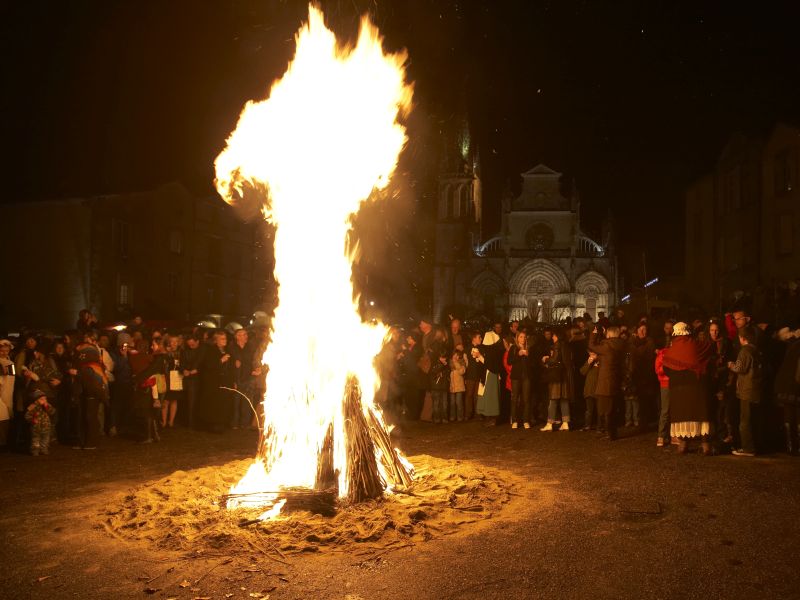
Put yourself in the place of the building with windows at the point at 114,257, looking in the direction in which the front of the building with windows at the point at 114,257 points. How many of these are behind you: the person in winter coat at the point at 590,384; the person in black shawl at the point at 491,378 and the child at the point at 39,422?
0

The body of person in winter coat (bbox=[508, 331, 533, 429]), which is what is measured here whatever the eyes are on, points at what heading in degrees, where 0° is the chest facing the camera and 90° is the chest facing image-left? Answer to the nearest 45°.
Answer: approximately 0°

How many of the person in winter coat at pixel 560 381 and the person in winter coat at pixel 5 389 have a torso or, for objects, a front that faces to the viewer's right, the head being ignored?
1

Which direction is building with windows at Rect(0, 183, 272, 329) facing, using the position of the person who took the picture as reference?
facing the viewer and to the right of the viewer

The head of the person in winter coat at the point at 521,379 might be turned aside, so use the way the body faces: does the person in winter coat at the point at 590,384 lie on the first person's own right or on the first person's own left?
on the first person's own left

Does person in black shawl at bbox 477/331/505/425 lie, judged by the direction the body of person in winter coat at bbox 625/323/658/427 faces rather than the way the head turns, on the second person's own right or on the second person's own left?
on the second person's own right

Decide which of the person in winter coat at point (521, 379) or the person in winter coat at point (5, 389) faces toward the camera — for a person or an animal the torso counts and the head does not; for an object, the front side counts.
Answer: the person in winter coat at point (521, 379)

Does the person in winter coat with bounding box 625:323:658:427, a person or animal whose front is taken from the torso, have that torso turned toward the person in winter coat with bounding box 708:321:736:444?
no

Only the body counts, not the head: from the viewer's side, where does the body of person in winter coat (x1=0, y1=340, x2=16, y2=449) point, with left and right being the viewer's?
facing to the right of the viewer

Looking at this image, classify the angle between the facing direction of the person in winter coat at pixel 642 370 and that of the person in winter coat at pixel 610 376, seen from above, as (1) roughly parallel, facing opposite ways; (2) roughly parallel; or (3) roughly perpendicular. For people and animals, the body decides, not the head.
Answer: roughly perpendicular

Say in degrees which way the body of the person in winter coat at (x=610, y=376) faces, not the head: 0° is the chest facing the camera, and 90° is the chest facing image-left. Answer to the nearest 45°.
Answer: approximately 135°

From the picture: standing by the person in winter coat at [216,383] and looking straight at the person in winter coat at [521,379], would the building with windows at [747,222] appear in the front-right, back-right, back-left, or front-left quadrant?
front-left

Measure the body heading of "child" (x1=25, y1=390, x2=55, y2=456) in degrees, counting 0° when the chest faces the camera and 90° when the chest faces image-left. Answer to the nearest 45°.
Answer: approximately 315°
